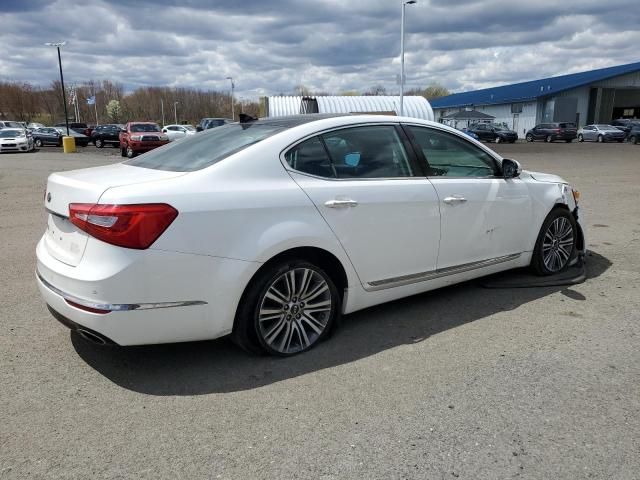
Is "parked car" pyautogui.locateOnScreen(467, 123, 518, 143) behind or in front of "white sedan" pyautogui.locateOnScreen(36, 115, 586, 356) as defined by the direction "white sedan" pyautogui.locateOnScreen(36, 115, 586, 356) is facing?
in front

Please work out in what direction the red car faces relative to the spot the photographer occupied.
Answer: facing the viewer and to the right of the viewer

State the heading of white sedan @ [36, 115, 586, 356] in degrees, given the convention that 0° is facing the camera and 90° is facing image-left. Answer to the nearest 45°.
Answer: approximately 225°

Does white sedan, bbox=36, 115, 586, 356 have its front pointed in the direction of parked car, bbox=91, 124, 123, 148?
no

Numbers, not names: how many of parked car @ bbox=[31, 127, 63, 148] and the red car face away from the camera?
0

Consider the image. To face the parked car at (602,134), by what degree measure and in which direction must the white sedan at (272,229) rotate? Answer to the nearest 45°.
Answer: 0° — it already faces it

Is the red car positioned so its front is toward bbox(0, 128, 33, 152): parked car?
no

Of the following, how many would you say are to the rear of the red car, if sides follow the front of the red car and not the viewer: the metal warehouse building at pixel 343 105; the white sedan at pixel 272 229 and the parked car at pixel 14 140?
1

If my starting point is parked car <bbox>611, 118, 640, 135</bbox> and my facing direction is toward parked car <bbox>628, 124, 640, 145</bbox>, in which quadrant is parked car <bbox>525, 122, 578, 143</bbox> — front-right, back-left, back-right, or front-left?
front-right

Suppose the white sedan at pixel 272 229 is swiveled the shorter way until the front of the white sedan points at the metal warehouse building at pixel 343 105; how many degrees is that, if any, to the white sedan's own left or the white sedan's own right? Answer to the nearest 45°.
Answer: approximately 45° to the white sedan's own left

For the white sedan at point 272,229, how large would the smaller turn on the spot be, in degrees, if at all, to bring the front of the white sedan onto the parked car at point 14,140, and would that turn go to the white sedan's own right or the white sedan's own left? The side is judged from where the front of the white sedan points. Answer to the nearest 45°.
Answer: approximately 90° to the white sedan's own left
